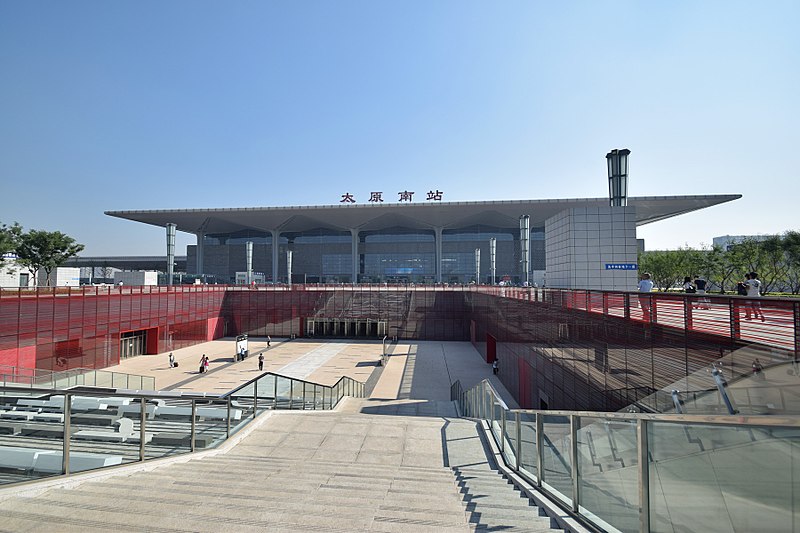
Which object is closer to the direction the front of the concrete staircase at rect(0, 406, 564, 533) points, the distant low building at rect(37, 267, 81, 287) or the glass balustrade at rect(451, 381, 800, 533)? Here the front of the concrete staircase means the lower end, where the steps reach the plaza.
the distant low building

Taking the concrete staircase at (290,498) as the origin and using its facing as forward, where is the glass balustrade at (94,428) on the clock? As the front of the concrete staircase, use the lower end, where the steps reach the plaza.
The glass balustrade is roughly at 10 o'clock from the concrete staircase.

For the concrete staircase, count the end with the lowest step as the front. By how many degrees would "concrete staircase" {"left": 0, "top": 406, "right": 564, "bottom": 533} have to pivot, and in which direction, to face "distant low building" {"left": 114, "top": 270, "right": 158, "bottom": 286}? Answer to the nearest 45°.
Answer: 0° — it already faces it

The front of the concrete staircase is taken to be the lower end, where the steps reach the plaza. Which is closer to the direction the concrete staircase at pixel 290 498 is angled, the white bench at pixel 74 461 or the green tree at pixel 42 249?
the green tree

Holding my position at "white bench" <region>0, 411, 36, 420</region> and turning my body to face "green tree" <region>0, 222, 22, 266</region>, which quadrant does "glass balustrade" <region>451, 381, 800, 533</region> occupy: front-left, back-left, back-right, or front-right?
back-right

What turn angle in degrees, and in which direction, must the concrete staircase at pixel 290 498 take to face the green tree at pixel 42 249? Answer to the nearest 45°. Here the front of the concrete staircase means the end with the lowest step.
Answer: approximately 45° to its left

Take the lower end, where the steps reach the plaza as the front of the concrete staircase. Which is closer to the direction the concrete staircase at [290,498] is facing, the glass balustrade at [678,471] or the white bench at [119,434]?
the white bench

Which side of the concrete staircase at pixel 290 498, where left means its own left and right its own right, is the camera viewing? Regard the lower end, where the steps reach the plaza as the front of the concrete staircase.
back

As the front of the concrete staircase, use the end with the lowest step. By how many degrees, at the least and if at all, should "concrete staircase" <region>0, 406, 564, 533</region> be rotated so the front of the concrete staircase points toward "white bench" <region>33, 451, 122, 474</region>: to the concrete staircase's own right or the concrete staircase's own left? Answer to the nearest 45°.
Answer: approximately 45° to the concrete staircase's own left

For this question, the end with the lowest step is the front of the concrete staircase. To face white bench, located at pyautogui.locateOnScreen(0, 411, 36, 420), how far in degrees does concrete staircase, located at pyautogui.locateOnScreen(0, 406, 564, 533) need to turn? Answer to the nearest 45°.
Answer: approximately 45° to its left
